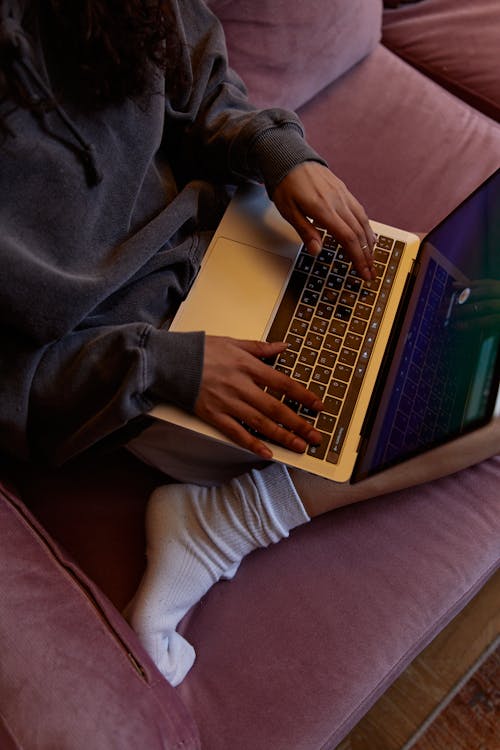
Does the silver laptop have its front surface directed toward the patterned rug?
no

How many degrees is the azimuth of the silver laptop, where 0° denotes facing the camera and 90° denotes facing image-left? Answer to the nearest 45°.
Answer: approximately 90°

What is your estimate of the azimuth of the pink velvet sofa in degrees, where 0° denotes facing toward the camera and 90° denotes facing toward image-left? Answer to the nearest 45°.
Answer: approximately 315°
